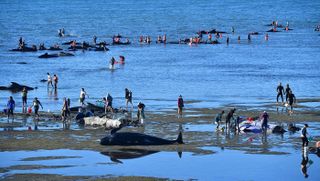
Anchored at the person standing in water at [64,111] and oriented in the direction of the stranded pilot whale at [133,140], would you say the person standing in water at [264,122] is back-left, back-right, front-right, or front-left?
front-left

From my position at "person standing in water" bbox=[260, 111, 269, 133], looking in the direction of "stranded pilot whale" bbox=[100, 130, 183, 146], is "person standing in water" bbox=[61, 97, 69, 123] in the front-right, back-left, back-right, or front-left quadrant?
front-right

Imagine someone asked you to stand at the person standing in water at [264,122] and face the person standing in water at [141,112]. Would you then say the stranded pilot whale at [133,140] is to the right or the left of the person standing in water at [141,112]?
left

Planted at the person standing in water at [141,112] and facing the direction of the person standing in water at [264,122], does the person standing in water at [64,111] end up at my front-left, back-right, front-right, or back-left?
back-right

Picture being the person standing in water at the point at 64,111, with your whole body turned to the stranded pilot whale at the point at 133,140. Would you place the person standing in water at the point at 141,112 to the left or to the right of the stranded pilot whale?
left
